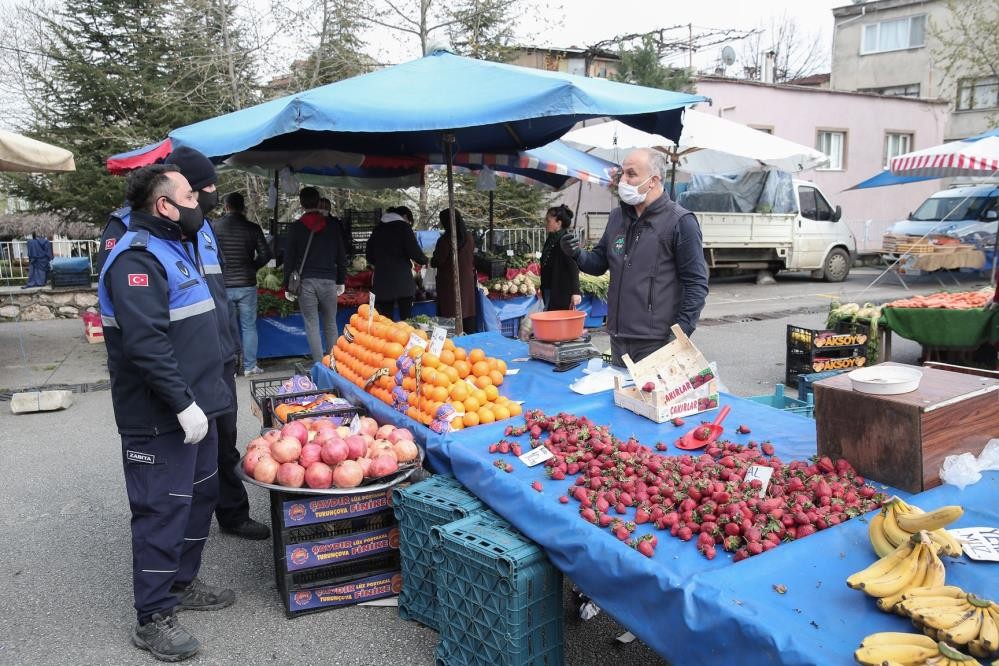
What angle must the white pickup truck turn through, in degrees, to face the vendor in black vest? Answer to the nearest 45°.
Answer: approximately 90° to its right

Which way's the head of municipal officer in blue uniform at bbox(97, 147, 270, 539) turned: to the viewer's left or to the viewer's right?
to the viewer's right

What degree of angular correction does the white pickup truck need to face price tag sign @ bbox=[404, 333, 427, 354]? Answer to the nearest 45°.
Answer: approximately 90° to its right

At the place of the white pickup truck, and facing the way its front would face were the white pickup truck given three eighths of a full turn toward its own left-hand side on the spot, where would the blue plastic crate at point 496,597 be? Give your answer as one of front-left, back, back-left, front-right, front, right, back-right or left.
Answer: back-left

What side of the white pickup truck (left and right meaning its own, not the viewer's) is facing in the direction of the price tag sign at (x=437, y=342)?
right

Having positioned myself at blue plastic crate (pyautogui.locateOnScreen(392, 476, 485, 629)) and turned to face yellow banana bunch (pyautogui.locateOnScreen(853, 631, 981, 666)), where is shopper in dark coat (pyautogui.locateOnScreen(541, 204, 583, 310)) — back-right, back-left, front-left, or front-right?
back-left

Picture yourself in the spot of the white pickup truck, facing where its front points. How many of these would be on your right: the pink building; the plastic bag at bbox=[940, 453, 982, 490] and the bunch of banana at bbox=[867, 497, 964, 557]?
2

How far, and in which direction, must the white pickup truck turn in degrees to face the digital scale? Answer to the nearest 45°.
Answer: approximately 90° to its right

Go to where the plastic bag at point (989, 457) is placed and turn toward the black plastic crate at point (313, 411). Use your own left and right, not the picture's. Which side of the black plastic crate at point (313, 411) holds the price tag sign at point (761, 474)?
left

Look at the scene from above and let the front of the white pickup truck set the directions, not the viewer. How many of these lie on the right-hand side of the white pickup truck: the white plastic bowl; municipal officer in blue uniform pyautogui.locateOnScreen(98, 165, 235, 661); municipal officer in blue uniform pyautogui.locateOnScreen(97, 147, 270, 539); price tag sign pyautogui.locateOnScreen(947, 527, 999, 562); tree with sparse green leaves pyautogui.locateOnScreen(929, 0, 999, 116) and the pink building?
4

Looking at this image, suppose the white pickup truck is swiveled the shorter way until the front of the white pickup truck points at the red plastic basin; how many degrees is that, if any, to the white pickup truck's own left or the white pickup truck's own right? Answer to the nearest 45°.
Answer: approximately 90° to the white pickup truck's own right

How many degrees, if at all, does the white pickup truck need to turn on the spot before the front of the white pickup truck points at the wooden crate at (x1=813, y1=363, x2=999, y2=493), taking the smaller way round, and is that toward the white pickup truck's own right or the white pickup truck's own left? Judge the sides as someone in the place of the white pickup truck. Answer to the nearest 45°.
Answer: approximately 90° to the white pickup truck's own right

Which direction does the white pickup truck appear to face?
to the viewer's right

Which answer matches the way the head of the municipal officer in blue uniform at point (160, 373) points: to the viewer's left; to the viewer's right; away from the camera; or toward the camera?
to the viewer's right

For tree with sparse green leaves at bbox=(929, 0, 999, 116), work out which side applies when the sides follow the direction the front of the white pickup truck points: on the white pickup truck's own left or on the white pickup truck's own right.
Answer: on the white pickup truck's own left

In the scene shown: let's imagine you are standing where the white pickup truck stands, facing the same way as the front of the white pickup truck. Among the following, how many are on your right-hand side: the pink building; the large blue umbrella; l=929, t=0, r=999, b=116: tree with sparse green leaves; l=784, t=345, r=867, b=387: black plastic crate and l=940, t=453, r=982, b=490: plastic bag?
3

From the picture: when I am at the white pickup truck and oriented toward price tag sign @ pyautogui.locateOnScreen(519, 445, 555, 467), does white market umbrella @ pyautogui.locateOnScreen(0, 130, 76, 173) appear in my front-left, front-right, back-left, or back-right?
front-right

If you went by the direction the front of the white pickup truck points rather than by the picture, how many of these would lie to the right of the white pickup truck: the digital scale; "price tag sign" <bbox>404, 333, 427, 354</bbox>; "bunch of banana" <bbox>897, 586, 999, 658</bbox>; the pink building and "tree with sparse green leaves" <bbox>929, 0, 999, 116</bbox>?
3
